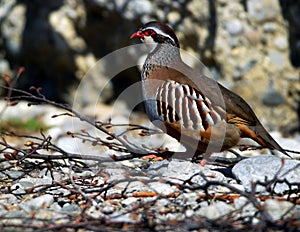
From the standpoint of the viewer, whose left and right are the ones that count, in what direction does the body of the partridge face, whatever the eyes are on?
facing to the left of the viewer

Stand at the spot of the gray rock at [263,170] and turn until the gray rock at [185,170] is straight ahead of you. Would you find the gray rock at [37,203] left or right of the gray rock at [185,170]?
left

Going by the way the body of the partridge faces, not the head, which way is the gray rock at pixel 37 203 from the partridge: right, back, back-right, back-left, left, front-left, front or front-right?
front-left
